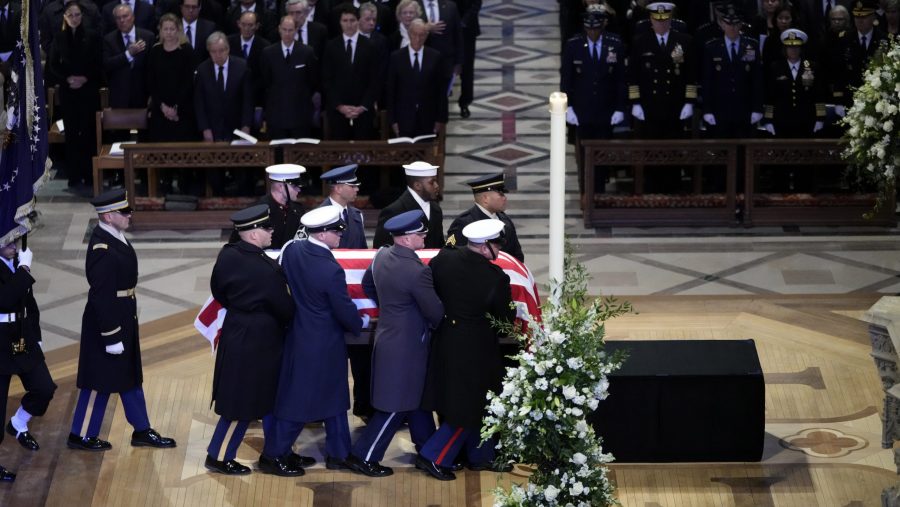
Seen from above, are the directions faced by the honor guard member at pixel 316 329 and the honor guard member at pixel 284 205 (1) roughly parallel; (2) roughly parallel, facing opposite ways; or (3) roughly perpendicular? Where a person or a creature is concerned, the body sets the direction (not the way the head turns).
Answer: roughly perpendicular

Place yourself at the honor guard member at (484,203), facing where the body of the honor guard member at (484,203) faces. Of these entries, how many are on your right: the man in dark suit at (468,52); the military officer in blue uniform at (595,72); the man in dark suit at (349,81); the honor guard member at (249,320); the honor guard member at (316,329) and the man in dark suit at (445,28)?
2

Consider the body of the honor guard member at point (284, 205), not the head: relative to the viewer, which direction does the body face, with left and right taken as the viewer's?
facing the viewer and to the right of the viewer

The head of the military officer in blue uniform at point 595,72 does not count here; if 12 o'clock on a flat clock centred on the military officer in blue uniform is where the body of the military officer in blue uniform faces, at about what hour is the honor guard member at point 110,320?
The honor guard member is roughly at 1 o'clock from the military officer in blue uniform.

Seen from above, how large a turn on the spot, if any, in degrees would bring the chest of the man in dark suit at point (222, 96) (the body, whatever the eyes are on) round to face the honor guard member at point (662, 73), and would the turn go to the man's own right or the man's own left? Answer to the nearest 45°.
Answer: approximately 90° to the man's own left

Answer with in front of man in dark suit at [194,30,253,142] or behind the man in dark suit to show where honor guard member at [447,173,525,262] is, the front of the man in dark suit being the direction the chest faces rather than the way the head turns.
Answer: in front

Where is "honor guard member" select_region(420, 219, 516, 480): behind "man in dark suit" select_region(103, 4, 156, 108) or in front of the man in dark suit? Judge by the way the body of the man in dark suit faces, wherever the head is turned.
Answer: in front

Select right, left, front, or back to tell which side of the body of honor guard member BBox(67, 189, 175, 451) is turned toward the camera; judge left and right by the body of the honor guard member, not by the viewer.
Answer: right

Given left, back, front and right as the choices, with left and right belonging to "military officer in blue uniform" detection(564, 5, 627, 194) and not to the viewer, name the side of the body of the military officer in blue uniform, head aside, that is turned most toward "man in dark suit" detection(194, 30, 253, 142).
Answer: right

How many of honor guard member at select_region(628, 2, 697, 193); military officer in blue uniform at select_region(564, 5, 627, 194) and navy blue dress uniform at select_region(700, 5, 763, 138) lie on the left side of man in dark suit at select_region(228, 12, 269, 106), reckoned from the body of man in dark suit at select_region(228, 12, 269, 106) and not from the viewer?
3

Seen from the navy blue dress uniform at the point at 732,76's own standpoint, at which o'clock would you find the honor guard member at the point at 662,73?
The honor guard member is roughly at 3 o'clock from the navy blue dress uniform.

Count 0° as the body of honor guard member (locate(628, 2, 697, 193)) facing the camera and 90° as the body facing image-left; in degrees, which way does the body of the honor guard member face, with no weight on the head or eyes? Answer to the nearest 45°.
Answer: approximately 0°

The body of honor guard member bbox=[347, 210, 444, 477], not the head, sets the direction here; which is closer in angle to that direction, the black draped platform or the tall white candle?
the black draped platform
